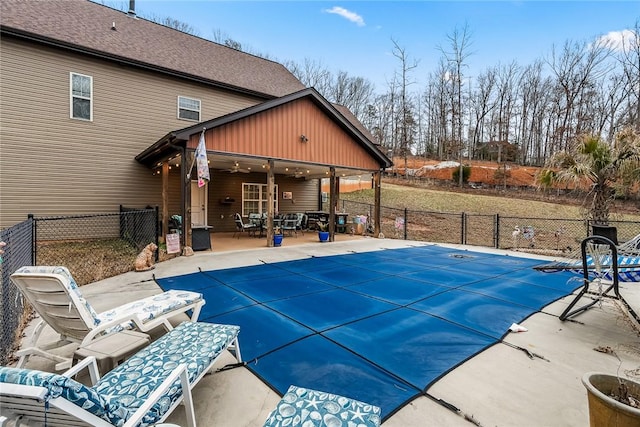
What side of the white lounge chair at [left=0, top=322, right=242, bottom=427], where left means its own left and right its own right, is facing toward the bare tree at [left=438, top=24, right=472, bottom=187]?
front

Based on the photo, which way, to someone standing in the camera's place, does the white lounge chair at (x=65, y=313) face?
facing away from the viewer and to the right of the viewer

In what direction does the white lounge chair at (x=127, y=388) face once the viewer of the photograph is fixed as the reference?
facing away from the viewer and to the right of the viewer

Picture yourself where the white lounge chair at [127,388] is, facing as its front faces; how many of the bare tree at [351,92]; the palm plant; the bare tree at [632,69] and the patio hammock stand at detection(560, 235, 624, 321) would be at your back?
0

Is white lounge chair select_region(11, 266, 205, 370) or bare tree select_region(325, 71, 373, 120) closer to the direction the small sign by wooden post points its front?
the white lounge chair

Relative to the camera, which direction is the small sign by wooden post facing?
toward the camera

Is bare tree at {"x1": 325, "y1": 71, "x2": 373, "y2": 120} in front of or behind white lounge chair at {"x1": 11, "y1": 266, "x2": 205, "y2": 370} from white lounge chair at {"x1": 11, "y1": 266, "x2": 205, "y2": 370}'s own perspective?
in front

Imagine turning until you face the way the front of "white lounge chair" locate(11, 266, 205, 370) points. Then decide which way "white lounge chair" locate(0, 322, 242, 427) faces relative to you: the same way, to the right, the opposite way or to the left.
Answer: the same way

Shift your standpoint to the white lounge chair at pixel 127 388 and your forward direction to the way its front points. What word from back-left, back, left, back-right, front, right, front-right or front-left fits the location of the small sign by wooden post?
front-left

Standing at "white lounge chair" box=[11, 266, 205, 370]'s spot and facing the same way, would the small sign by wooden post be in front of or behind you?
in front

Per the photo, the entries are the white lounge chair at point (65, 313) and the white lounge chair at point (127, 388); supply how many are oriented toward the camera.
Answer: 0

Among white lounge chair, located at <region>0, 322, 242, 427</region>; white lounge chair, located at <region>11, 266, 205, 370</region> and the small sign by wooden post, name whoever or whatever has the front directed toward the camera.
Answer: the small sign by wooden post

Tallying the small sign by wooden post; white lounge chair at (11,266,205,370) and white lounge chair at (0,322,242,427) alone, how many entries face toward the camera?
1
